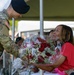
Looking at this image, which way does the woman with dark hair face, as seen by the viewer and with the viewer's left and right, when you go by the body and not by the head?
facing to the left of the viewer
